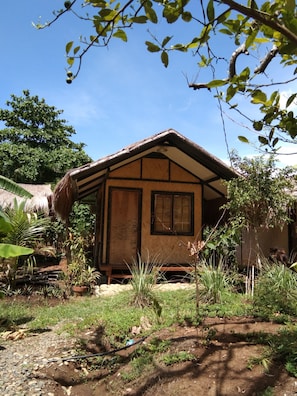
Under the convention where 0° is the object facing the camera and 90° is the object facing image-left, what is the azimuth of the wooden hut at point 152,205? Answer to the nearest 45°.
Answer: approximately 0°

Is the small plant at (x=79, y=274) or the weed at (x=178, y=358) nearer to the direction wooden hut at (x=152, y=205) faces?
the weed

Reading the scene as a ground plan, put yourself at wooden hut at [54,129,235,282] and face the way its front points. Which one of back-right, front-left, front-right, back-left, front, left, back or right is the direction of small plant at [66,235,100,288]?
front-right

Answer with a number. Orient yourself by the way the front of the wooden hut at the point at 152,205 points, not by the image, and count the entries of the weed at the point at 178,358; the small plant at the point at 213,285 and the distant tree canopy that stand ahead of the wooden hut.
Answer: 2

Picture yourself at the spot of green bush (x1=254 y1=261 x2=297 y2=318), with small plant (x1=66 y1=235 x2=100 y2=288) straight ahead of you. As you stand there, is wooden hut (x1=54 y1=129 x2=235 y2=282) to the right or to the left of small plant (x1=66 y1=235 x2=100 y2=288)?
right

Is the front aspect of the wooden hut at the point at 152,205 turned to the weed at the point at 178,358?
yes

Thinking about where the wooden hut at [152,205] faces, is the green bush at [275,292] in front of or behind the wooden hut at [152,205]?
in front

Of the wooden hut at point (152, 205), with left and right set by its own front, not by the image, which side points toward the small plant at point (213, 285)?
front

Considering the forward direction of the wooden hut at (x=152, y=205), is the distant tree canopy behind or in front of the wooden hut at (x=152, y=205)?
behind
